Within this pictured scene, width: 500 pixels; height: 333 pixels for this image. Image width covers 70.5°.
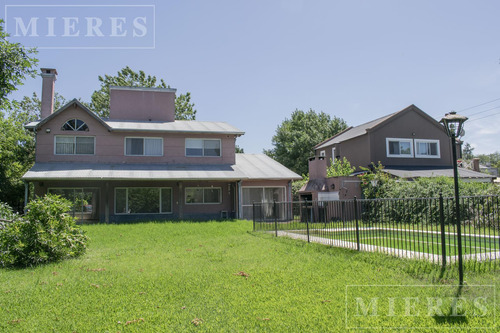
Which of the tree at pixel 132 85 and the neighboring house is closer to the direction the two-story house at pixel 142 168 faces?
the neighboring house

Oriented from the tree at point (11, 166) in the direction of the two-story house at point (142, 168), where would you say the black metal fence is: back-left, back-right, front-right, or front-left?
front-right

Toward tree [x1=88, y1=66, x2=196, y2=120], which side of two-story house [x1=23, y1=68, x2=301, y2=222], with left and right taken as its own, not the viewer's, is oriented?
back

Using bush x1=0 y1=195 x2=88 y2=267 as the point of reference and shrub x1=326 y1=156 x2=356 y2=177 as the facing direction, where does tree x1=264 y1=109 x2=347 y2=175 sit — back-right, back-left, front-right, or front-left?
front-left

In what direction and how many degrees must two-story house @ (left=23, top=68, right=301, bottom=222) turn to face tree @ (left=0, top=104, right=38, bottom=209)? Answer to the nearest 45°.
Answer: approximately 135° to its right

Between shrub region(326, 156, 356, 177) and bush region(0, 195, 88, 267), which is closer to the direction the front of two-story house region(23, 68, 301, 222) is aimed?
the bush

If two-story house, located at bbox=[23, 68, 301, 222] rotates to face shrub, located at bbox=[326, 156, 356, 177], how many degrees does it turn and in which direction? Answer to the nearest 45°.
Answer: approximately 90° to its left

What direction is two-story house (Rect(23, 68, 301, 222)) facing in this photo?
toward the camera

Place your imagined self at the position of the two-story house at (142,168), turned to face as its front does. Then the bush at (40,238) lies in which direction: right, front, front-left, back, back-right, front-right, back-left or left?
front

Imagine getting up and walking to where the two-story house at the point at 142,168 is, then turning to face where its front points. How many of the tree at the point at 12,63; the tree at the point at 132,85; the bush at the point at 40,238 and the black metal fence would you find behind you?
1

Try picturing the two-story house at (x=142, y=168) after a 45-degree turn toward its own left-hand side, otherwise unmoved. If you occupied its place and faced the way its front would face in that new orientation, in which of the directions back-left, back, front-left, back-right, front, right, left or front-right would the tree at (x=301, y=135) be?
left

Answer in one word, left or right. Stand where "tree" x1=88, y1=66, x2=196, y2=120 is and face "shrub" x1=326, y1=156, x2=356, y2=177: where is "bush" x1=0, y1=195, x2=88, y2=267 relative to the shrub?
right

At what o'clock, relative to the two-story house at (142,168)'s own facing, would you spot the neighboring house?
The neighboring house is roughly at 9 o'clock from the two-story house.

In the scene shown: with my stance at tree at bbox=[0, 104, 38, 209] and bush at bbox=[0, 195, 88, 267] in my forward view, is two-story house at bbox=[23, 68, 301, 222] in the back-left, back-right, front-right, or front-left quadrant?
front-left
